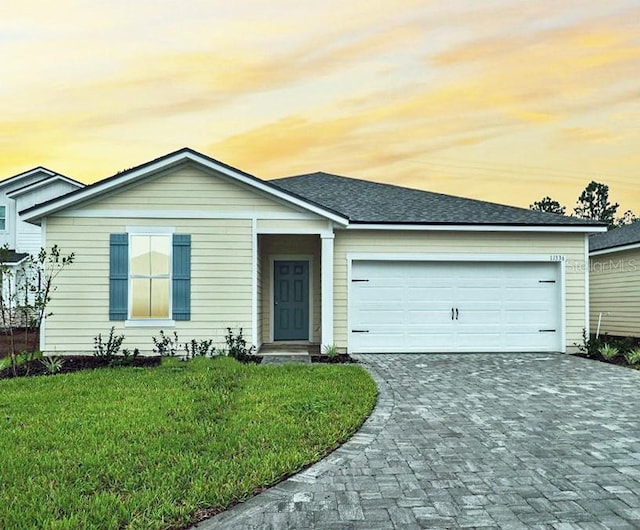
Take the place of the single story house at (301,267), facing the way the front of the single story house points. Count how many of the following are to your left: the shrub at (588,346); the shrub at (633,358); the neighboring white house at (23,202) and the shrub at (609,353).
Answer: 3

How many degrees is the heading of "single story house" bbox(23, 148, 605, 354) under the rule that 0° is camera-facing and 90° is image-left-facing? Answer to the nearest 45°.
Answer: approximately 0°

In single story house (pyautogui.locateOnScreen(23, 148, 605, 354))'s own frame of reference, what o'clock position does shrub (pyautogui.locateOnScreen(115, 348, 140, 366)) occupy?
The shrub is roughly at 2 o'clock from the single story house.

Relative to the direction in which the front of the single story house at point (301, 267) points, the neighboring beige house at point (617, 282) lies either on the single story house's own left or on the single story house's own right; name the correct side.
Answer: on the single story house's own left

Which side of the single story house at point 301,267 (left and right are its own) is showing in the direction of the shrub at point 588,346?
left

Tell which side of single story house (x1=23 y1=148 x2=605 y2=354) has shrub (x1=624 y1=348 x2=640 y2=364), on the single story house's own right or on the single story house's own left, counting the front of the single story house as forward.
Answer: on the single story house's own left

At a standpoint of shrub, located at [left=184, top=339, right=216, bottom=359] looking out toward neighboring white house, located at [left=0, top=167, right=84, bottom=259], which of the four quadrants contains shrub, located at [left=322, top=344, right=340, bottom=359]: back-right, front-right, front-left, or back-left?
back-right

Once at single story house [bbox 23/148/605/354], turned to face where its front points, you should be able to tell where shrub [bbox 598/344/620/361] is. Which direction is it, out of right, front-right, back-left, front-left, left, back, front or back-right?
left

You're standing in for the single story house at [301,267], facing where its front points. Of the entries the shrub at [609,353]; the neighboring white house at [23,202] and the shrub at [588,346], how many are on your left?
2
